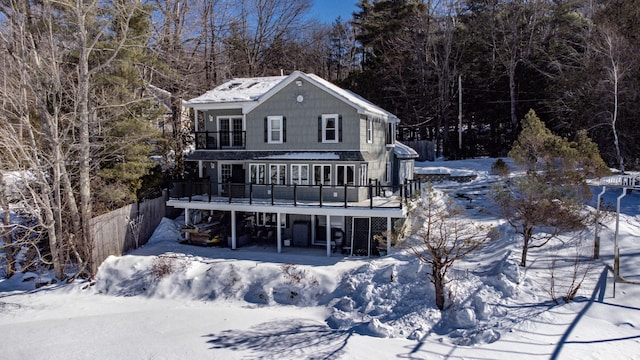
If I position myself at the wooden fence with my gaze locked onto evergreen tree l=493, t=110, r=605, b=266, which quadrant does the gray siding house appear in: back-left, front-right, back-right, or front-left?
front-left

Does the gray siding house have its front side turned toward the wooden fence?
no

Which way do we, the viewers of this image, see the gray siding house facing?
facing the viewer

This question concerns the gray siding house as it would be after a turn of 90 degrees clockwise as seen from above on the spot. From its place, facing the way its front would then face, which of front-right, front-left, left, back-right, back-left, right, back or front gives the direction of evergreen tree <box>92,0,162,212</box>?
front

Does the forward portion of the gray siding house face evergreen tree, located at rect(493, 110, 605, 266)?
no
